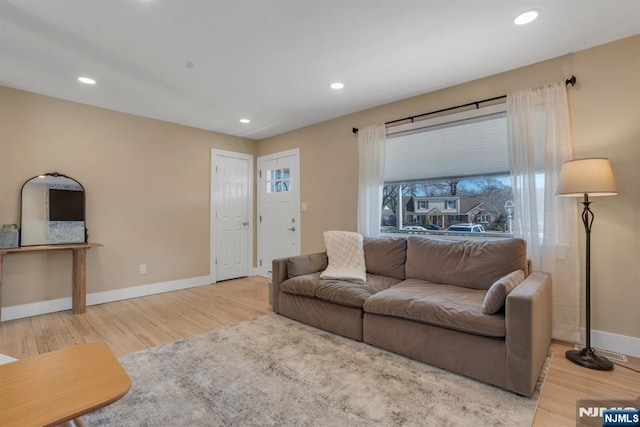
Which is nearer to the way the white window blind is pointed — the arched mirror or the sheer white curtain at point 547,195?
the arched mirror

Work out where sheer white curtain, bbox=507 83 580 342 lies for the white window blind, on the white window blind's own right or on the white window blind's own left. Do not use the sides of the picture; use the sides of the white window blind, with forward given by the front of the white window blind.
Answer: on the white window blind's own left

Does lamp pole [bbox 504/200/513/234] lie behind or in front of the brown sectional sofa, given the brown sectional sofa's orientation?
behind

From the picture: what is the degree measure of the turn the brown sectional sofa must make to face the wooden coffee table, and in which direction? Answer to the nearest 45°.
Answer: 0° — it already faces it

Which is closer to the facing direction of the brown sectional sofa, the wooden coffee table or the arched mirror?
the wooden coffee table

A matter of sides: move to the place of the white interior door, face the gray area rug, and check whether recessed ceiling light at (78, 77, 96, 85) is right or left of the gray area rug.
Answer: right

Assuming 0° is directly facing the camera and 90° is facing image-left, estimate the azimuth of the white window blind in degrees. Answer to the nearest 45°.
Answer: approximately 45°

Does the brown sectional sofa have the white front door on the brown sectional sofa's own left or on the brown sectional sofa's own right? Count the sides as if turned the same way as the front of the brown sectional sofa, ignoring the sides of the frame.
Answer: on the brown sectional sofa's own right

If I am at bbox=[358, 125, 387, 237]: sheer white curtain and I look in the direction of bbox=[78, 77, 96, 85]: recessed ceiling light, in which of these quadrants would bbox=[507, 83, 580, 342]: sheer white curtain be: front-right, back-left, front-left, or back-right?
back-left
